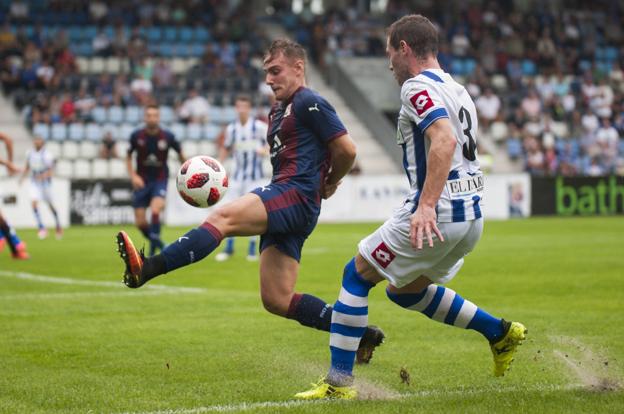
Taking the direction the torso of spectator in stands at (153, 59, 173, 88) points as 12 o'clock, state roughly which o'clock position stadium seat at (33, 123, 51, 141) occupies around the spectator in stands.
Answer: The stadium seat is roughly at 2 o'clock from the spectator in stands.

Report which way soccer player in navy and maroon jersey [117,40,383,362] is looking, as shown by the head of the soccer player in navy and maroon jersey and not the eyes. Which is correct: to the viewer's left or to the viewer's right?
to the viewer's left

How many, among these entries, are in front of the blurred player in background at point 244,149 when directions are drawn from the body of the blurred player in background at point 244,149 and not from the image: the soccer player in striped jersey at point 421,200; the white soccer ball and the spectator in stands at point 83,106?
2

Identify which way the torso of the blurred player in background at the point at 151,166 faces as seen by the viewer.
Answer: toward the camera

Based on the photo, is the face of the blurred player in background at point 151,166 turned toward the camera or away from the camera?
toward the camera

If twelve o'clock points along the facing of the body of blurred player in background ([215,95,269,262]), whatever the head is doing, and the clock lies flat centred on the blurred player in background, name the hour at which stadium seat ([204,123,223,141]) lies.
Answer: The stadium seat is roughly at 6 o'clock from the blurred player in background.

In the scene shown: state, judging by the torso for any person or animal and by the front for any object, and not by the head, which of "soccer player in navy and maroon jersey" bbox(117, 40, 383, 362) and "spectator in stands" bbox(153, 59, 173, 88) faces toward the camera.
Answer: the spectator in stands

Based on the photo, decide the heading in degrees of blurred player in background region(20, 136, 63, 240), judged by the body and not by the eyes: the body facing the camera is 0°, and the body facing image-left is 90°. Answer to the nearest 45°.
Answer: approximately 0°

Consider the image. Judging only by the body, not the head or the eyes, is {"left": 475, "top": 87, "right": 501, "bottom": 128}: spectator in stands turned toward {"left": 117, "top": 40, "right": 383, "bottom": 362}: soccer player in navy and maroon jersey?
yes

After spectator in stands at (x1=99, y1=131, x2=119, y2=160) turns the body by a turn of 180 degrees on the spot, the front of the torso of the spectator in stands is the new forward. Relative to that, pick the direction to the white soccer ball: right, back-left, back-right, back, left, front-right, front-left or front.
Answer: back

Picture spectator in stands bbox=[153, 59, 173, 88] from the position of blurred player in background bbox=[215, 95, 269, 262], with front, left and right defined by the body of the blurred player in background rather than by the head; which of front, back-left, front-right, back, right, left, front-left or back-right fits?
back

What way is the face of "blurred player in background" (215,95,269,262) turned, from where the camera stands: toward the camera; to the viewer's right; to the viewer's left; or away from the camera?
toward the camera

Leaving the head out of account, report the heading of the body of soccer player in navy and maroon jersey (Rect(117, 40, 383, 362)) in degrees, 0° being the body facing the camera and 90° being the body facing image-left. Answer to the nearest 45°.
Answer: approximately 90°

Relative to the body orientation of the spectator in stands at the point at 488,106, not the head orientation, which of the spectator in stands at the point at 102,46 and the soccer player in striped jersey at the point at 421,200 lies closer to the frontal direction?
the soccer player in striped jersey

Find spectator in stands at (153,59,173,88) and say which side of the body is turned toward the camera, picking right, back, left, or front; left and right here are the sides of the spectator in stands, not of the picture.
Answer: front

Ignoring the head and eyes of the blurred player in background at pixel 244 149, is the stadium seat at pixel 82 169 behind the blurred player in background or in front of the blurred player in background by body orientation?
behind

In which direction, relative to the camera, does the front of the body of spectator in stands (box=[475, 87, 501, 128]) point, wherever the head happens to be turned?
toward the camera
